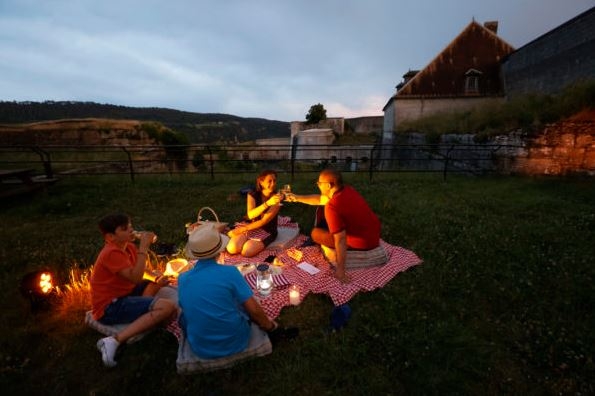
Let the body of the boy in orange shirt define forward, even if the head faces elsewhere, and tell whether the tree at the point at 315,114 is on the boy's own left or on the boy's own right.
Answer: on the boy's own left

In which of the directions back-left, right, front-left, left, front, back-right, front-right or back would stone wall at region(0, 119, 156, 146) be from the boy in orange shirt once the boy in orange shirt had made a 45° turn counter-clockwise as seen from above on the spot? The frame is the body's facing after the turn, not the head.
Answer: front-left

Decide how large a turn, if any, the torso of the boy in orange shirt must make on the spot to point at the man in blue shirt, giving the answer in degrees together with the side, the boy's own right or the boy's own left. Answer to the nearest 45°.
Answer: approximately 45° to the boy's own right

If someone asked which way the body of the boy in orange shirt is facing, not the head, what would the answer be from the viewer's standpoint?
to the viewer's right

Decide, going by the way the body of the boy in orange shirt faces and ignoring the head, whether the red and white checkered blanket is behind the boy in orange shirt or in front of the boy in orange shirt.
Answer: in front

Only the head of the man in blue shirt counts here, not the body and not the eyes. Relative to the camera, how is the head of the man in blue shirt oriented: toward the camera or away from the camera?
away from the camera

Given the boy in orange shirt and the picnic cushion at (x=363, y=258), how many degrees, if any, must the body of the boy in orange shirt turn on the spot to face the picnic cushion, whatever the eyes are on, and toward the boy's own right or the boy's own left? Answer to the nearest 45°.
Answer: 0° — they already face it
